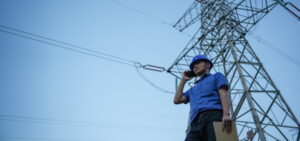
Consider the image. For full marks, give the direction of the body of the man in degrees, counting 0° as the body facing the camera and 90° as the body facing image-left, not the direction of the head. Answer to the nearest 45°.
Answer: approximately 45°
